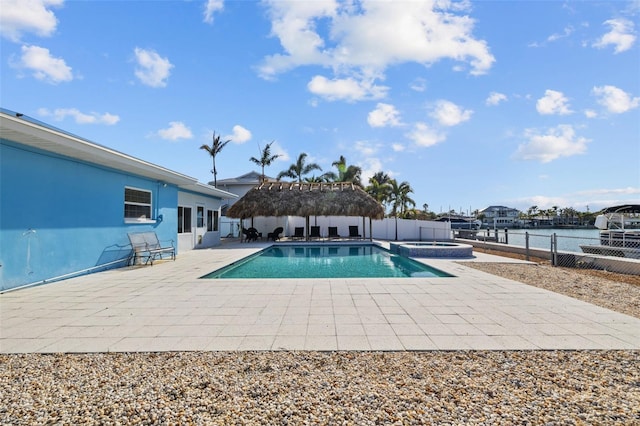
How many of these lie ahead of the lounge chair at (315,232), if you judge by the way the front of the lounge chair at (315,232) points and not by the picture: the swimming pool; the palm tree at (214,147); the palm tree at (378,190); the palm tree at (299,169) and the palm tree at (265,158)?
1

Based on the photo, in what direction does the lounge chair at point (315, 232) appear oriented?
toward the camera

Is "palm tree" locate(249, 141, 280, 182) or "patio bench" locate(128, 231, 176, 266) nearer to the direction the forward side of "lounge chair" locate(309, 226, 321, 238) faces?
the patio bench

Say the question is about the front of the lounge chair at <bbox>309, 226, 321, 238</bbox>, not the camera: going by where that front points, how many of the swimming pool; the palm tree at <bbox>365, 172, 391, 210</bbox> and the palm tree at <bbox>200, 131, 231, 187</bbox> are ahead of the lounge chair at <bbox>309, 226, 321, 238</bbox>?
1

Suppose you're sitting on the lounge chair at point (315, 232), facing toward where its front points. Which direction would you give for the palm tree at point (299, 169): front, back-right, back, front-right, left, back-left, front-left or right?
back

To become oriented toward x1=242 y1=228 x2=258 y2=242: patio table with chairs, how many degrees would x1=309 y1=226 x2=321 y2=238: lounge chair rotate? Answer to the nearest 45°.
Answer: approximately 45° to its right

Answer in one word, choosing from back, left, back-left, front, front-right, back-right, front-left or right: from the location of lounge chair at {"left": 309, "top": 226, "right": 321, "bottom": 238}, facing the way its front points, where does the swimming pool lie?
front

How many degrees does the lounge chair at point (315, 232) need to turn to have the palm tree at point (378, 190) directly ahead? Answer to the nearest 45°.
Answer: approximately 135° to its left

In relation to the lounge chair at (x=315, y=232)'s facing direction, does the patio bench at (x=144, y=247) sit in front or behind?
in front
